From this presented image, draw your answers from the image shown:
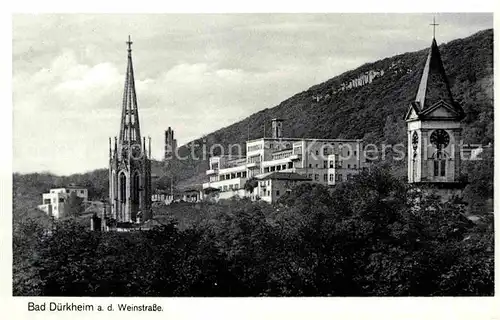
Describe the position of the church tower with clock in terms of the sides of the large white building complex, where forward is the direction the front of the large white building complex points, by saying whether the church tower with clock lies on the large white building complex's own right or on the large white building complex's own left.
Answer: on the large white building complex's own left

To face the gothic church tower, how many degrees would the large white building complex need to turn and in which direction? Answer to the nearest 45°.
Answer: approximately 45° to its right

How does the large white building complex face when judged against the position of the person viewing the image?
facing the viewer and to the left of the viewer
